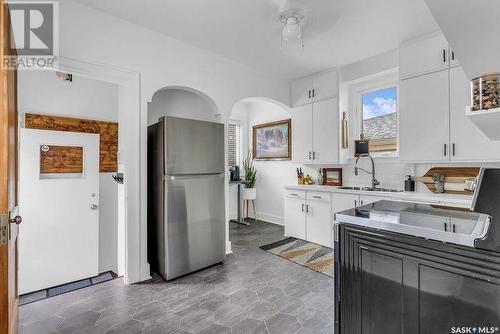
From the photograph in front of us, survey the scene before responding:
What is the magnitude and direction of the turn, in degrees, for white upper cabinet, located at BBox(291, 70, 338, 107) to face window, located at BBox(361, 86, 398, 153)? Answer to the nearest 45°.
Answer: approximately 135° to its left

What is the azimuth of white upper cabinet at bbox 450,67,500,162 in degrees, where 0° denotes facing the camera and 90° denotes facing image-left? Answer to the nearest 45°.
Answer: approximately 0°

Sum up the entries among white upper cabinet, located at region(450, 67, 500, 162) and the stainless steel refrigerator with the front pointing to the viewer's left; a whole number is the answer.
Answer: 0

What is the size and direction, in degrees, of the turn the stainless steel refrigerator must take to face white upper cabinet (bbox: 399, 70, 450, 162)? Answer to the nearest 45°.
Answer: approximately 45° to its left
